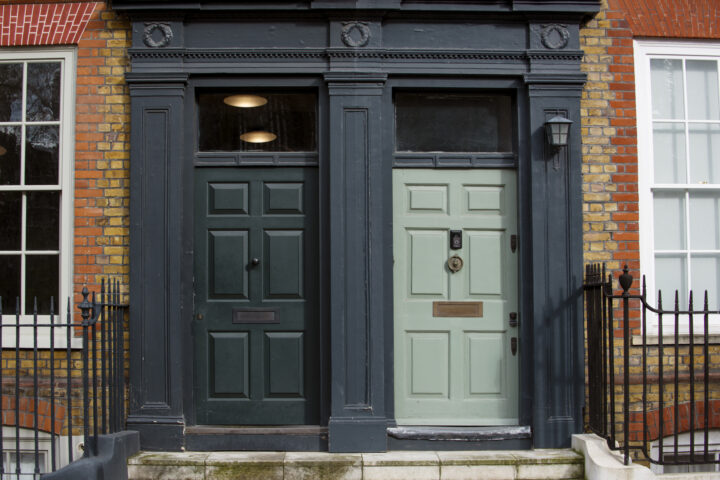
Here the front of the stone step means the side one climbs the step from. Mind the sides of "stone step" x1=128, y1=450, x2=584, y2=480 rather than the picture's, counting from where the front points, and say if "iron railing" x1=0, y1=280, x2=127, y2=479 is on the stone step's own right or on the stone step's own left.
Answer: on the stone step's own right

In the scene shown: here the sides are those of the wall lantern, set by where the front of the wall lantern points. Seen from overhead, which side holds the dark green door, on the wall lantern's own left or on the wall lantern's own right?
on the wall lantern's own right

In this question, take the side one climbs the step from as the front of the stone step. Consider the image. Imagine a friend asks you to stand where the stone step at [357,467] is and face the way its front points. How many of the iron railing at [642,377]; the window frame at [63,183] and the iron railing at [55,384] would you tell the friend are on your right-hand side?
2

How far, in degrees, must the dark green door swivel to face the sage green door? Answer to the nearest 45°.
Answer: approximately 90° to its left

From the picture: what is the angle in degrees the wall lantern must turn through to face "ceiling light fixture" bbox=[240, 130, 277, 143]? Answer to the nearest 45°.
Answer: approximately 90° to its right

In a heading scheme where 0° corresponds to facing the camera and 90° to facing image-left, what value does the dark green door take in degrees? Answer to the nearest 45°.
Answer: approximately 0°

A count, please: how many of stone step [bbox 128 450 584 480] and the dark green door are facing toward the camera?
2
